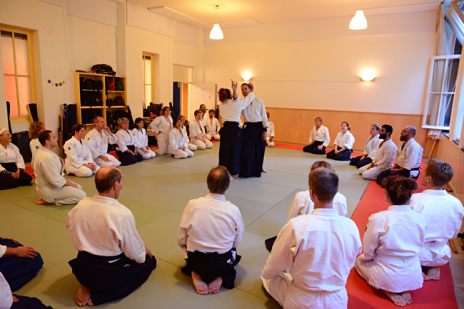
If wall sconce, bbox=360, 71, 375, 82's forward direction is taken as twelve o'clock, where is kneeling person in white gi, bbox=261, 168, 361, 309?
The kneeling person in white gi is roughly at 12 o'clock from the wall sconce.

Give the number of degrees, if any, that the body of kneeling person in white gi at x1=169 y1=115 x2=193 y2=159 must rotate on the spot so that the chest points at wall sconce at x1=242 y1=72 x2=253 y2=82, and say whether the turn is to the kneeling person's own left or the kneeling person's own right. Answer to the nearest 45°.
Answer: approximately 90° to the kneeling person's own left

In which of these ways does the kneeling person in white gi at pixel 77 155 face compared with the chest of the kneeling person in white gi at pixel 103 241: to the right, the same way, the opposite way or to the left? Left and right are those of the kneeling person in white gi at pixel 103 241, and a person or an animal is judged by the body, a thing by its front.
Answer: to the right

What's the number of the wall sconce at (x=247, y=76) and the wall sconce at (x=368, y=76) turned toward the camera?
2

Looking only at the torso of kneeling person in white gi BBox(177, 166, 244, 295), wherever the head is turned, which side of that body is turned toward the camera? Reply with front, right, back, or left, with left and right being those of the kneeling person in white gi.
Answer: back

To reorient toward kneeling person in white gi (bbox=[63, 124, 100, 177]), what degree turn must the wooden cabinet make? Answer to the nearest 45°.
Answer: approximately 45° to its right

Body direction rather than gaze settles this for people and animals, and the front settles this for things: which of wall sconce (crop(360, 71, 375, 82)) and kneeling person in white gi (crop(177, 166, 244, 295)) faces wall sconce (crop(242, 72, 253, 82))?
the kneeling person in white gi

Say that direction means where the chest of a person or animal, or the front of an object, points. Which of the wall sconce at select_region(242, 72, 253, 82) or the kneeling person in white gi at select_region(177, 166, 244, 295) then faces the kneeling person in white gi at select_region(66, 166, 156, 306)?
the wall sconce

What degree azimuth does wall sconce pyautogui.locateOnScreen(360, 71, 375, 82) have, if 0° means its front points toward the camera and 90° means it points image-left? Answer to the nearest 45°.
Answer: approximately 0°

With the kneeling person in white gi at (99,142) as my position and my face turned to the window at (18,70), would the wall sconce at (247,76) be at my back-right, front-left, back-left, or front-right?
back-right

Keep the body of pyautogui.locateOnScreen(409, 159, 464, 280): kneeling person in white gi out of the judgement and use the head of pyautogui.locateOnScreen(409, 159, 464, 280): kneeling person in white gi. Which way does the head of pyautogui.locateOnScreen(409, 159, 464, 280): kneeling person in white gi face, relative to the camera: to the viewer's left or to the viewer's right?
to the viewer's left

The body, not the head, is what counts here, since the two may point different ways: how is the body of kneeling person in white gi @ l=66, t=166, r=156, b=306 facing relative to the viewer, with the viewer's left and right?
facing away from the viewer and to the right of the viewer

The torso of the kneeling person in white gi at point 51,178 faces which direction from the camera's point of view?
to the viewer's right
